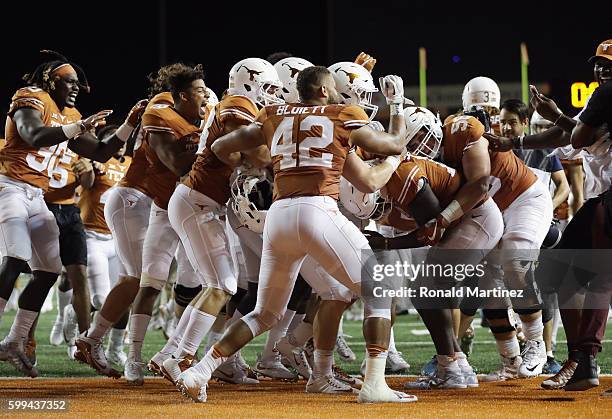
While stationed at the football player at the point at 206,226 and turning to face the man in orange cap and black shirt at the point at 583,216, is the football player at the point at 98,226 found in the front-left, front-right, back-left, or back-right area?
back-left

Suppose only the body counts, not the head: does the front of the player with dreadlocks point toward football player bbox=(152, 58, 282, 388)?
yes

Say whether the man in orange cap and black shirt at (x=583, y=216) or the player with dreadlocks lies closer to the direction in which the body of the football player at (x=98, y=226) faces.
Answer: the man in orange cap and black shirt

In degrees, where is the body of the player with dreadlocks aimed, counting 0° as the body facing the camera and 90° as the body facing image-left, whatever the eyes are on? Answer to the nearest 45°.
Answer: approximately 315°

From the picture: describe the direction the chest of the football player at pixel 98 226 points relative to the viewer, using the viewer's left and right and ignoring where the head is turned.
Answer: facing the viewer and to the right of the viewer

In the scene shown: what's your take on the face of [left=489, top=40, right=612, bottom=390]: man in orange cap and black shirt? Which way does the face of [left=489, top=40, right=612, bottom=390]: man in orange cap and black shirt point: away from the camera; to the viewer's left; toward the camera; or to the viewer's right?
to the viewer's left

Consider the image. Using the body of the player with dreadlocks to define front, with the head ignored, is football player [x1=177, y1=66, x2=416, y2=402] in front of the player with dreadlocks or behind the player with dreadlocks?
in front

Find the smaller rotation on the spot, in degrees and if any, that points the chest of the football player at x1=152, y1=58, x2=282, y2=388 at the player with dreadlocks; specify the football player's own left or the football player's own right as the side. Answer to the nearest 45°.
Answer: approximately 135° to the football player's own left

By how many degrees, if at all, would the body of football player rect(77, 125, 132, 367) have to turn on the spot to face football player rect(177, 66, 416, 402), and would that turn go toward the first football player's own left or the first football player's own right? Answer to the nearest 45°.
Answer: approximately 45° to the first football player's own right

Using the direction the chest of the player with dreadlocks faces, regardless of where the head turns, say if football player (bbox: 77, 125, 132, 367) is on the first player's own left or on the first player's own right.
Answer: on the first player's own left

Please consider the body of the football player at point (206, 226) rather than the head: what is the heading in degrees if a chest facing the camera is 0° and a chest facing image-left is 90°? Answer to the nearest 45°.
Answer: approximately 270°
